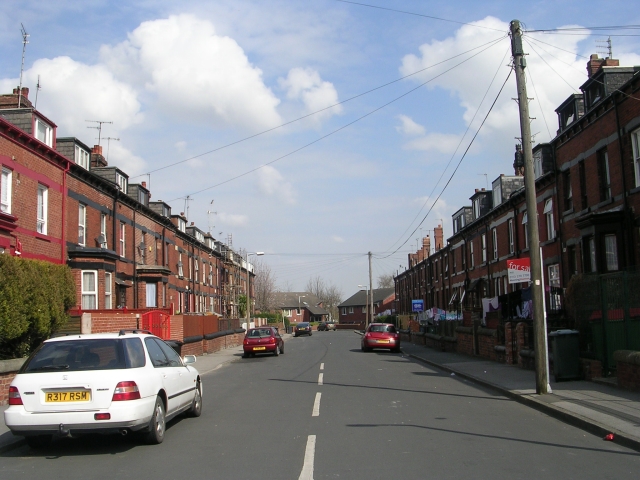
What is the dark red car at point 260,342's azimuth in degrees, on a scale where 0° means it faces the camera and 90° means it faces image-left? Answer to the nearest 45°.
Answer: approximately 180°

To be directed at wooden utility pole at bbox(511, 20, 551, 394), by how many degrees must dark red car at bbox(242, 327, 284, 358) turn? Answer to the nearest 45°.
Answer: approximately 180°

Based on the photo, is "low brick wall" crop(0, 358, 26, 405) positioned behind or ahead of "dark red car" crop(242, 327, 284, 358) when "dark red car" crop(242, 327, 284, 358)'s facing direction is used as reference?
behind

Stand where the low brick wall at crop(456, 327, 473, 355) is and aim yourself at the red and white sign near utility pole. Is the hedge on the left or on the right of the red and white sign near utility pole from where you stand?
right

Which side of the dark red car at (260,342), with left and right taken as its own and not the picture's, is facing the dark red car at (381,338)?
right

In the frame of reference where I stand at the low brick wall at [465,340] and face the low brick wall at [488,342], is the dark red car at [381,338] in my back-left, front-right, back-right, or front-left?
back-right

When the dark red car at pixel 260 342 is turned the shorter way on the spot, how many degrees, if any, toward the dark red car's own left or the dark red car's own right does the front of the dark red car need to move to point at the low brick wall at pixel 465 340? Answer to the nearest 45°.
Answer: approximately 135° to the dark red car's own right
